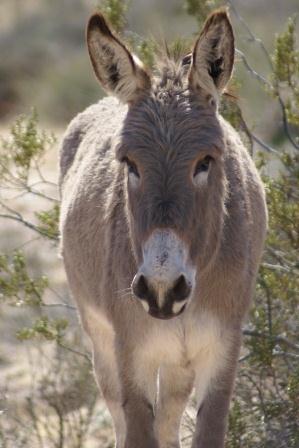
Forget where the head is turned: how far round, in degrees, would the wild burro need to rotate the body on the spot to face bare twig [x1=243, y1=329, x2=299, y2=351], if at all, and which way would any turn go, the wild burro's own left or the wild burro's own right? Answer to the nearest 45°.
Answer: approximately 135° to the wild burro's own left

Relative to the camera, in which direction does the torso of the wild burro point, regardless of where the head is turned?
toward the camera
